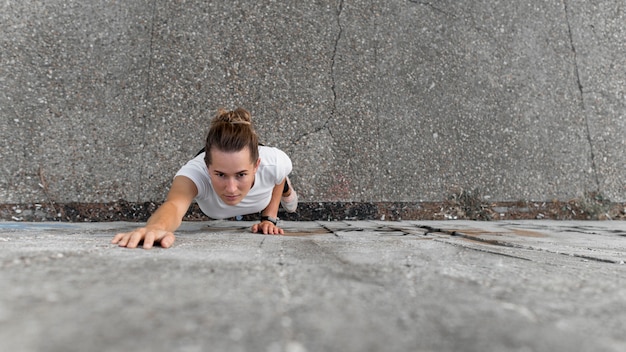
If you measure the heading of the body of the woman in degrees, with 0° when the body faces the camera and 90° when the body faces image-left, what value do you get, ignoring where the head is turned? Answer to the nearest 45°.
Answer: approximately 0°
